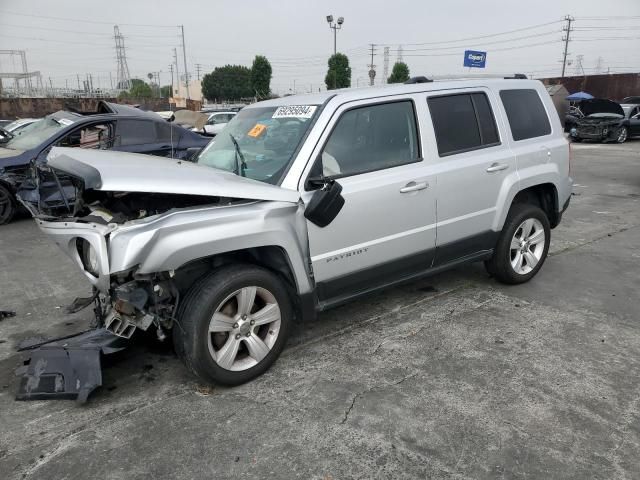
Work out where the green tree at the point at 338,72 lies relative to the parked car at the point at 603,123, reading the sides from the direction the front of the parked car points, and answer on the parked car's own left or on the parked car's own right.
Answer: on the parked car's own right

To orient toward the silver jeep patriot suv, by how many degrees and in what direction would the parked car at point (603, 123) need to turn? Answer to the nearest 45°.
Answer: approximately 45° to its left

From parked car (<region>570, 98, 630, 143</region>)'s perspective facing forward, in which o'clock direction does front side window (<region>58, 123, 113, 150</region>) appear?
The front side window is roughly at 11 o'clock from the parked car.

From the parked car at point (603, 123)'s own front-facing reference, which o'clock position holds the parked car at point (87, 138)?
the parked car at point (87, 138) is roughly at 11 o'clock from the parked car at point (603, 123).

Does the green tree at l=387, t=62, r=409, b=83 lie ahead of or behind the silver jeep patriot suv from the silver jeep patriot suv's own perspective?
behind

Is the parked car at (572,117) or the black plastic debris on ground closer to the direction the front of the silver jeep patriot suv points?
the black plastic debris on ground

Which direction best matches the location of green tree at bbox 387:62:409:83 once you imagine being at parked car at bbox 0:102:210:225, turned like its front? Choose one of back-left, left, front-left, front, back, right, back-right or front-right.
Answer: back

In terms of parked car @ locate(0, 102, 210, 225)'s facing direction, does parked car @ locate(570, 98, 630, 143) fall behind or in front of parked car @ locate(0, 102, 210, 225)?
behind

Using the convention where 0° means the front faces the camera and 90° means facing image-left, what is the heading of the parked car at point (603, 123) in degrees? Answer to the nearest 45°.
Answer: approximately 45°

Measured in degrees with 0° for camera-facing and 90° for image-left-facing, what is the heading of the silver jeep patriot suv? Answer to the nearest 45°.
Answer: approximately 45°
